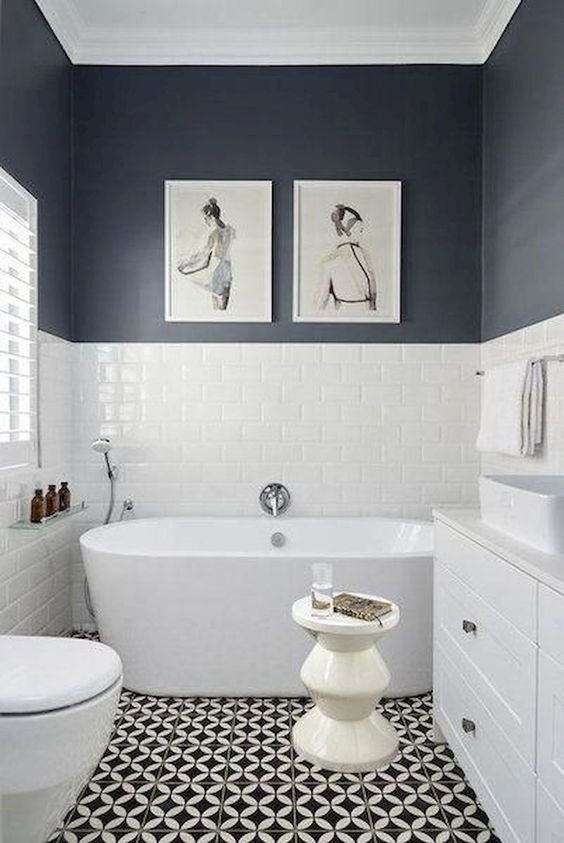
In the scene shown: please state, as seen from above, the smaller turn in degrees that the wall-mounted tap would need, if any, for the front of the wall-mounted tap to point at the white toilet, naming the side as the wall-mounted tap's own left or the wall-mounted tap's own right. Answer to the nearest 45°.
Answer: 0° — it already faces it

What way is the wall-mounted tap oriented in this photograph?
toward the camera

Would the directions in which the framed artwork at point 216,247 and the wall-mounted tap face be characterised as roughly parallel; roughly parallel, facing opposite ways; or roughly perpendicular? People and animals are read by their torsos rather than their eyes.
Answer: roughly parallel

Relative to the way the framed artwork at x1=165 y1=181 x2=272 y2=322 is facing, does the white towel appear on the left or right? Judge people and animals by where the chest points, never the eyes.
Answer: on its left

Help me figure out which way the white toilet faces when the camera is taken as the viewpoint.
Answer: facing to the right of the viewer

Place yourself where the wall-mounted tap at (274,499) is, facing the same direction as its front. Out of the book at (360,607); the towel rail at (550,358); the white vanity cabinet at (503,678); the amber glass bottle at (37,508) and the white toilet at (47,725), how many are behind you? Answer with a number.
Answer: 0

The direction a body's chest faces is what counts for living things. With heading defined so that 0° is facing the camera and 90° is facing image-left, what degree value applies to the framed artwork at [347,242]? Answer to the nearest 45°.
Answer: approximately 0°

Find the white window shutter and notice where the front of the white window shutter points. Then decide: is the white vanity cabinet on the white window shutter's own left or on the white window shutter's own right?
on the white window shutter's own right

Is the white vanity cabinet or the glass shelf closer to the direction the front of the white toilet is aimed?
the white vanity cabinet

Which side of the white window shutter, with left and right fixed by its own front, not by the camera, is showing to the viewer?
right

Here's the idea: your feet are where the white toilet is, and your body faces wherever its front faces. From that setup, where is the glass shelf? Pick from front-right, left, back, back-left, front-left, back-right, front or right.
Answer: left

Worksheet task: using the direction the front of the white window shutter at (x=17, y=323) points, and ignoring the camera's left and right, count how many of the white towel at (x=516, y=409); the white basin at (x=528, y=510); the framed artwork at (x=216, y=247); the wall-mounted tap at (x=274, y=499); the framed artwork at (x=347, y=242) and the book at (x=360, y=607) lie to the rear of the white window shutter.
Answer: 0

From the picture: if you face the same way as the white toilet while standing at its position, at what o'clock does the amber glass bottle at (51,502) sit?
The amber glass bottle is roughly at 9 o'clock from the white toilet.

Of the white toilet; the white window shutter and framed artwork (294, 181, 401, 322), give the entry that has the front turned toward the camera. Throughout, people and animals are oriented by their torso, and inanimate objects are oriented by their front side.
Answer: the framed artwork

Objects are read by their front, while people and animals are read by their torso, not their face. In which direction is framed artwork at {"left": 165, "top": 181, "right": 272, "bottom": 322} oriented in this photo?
toward the camera

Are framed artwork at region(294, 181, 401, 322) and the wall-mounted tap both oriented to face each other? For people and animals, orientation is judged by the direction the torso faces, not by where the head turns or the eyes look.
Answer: no
